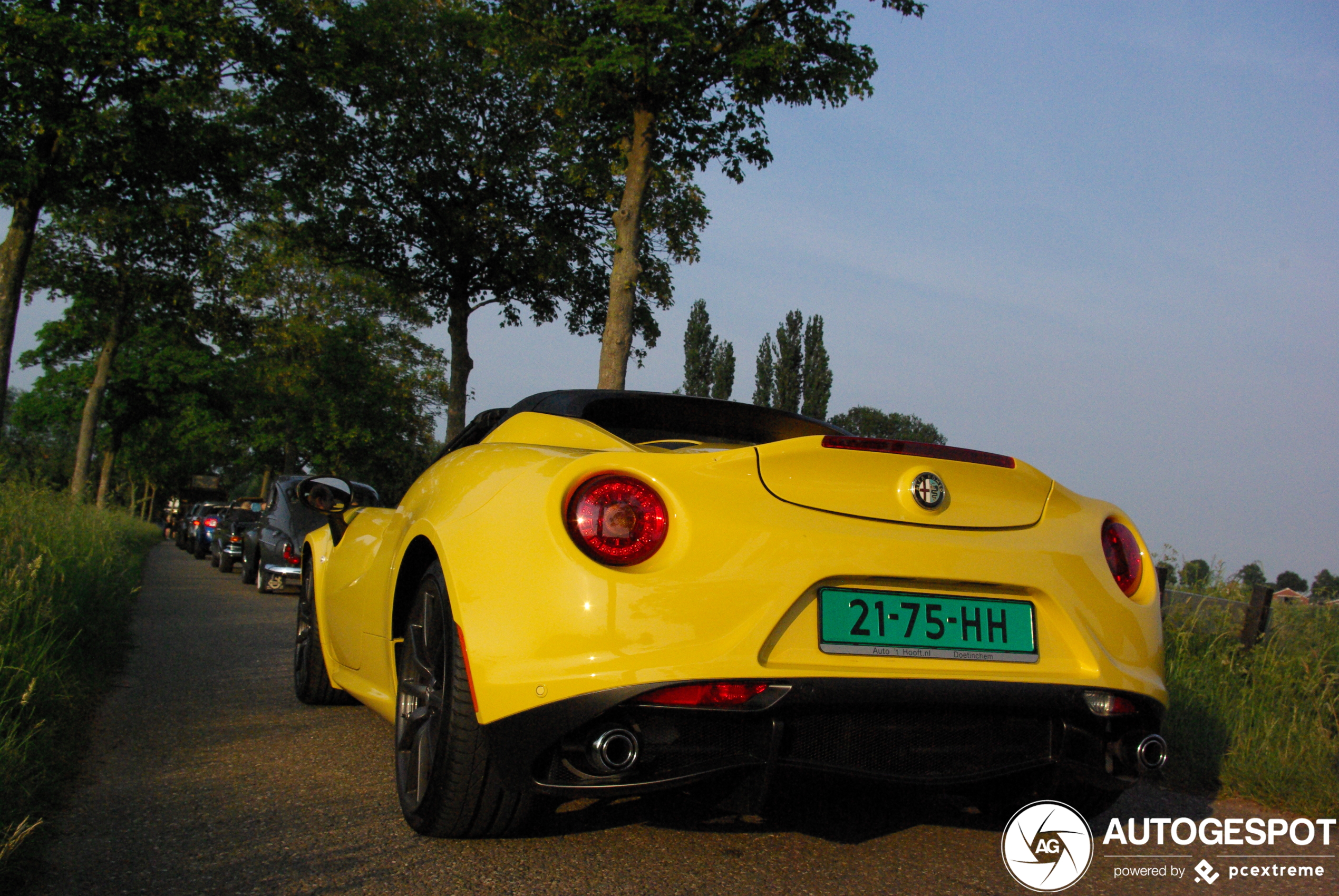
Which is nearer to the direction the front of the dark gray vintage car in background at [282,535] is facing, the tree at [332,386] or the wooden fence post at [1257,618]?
the tree

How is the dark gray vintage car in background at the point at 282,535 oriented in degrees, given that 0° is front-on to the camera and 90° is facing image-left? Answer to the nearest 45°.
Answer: approximately 180°

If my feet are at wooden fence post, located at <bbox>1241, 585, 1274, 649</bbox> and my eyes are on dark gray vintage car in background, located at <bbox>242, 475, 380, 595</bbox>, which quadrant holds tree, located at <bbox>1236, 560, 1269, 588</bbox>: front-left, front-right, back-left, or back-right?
front-right

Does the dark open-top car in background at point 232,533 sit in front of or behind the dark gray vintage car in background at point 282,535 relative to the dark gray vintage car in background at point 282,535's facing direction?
in front

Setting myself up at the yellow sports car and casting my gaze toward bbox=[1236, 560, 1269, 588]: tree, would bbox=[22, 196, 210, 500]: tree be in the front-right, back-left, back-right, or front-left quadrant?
front-left

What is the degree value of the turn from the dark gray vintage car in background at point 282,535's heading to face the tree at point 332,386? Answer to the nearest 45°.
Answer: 0° — it already faces it

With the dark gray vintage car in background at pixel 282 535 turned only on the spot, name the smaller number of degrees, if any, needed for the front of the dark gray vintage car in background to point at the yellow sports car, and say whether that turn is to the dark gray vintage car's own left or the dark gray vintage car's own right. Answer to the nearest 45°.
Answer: approximately 180°

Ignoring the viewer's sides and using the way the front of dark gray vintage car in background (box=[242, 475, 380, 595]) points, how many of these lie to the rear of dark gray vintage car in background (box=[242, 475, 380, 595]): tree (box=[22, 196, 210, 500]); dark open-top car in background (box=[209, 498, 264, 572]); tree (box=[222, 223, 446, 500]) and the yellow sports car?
1
